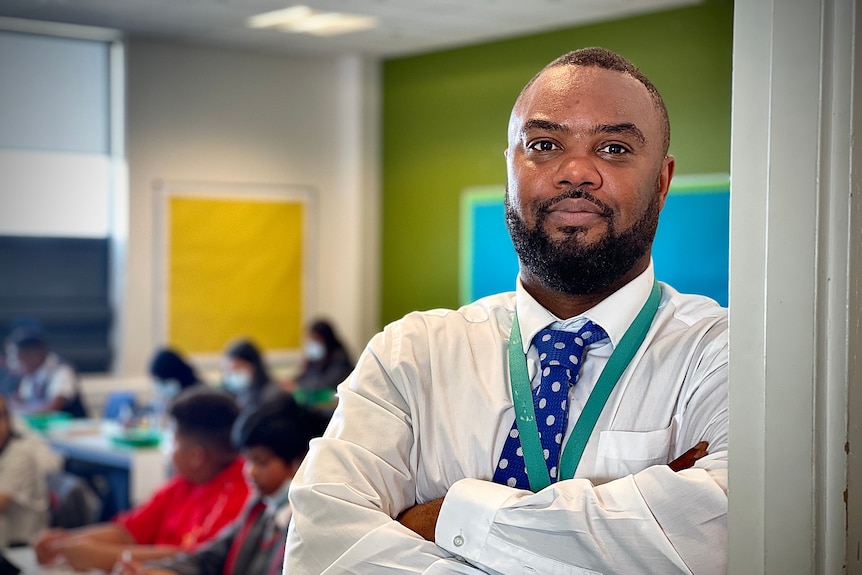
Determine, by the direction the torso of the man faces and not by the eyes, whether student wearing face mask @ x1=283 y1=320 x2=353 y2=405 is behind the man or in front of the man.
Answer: behind

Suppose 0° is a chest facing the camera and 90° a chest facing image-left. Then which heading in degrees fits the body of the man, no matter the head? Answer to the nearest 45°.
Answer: approximately 0°

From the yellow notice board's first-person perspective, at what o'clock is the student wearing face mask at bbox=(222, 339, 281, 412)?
The student wearing face mask is roughly at 12 o'clock from the yellow notice board.

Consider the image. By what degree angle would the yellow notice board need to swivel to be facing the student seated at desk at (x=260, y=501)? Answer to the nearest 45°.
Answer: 0° — it already faces them

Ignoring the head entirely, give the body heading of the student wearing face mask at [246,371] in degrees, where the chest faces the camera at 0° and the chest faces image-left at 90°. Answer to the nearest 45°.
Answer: approximately 45°

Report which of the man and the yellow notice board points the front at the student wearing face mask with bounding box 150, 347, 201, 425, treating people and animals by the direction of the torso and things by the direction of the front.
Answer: the yellow notice board

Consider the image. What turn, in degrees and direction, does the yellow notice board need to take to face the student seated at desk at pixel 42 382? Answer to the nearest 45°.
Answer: approximately 45° to its right

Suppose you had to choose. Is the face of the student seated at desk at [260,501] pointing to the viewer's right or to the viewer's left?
to the viewer's left
